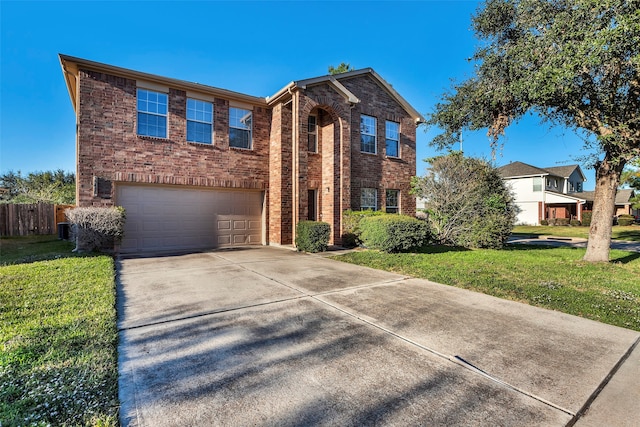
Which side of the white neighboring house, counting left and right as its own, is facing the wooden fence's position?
right

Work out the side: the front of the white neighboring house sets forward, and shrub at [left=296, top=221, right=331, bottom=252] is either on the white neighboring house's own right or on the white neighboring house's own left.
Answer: on the white neighboring house's own right

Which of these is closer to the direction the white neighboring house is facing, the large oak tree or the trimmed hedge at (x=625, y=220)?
the large oak tree

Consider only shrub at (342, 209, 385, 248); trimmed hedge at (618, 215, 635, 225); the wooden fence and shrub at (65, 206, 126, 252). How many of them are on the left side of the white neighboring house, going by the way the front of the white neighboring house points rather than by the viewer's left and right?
1

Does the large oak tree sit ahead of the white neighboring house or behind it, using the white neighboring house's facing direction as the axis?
ahead

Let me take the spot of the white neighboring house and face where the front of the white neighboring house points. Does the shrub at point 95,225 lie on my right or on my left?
on my right

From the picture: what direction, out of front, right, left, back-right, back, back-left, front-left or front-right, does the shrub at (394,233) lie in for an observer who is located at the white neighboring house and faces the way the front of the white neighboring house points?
front-right

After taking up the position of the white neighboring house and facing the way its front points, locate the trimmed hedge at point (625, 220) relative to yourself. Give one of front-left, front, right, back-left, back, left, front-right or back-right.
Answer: left

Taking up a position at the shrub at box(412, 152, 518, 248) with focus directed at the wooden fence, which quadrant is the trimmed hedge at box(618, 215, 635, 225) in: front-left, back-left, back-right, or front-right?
back-right

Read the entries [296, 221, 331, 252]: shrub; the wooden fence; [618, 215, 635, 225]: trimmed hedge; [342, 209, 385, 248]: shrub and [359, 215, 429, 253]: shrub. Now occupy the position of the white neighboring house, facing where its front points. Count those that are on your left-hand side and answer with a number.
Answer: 1

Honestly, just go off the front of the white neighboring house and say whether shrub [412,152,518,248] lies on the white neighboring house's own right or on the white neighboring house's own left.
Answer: on the white neighboring house's own right

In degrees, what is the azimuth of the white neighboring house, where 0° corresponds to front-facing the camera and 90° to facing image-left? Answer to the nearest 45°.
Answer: approximately 315°

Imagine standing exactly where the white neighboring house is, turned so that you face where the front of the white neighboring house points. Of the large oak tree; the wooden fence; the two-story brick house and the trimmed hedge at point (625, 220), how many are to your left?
1

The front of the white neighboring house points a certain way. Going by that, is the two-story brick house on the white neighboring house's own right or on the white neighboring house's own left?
on the white neighboring house's own right
